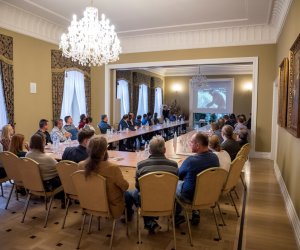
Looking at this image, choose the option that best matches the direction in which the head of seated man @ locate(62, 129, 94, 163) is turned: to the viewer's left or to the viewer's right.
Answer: to the viewer's right

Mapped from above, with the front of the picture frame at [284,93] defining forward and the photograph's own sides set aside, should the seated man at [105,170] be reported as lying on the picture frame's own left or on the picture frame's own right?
on the picture frame's own left

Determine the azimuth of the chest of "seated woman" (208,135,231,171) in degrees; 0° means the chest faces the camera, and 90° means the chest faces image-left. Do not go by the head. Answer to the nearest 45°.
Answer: approximately 135°

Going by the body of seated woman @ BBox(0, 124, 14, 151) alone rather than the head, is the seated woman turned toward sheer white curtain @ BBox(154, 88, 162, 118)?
yes

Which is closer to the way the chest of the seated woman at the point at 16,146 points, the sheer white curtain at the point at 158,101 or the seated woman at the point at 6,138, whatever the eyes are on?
the sheer white curtain

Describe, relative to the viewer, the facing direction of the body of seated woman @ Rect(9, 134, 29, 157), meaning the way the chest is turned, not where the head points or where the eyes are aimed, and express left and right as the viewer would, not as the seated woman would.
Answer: facing away from the viewer and to the right of the viewer

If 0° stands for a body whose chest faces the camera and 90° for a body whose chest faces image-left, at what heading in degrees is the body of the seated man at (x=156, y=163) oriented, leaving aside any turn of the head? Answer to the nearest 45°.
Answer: approximately 180°

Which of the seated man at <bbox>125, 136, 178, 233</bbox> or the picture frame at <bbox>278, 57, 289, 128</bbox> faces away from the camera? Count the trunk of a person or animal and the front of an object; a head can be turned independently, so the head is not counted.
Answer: the seated man

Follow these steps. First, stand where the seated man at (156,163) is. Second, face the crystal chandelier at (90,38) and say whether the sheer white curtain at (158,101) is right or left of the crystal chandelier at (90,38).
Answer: right

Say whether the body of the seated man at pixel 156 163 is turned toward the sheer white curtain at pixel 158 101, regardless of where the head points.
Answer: yes

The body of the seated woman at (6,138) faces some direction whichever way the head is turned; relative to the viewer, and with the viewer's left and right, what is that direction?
facing away from the viewer and to the right of the viewer

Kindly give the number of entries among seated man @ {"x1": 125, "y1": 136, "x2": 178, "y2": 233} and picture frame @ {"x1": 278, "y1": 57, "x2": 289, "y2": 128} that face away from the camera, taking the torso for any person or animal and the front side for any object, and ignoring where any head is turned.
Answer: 1

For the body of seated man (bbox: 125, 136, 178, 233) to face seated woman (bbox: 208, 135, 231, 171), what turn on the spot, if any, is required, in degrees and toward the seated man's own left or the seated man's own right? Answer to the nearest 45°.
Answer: approximately 45° to the seated man's own right

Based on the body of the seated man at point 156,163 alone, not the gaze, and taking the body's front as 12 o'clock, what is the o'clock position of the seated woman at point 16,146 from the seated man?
The seated woman is roughly at 10 o'clock from the seated man.

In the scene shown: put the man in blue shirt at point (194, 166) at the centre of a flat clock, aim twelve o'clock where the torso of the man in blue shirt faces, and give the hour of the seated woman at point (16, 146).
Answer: The seated woman is roughly at 11 o'clock from the man in blue shirt.
